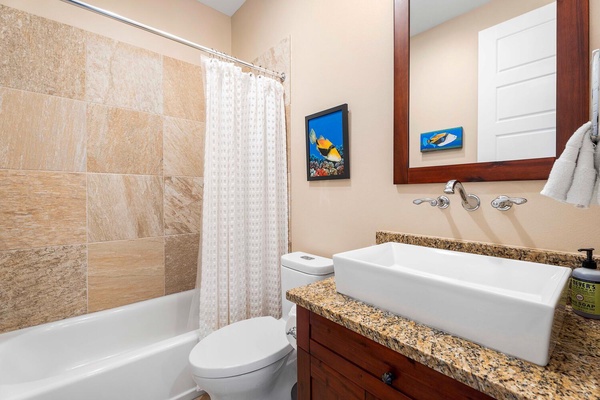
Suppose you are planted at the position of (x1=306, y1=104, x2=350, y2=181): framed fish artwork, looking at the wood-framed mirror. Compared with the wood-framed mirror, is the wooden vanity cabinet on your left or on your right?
right

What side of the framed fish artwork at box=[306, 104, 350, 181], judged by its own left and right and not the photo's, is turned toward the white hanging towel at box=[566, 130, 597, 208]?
left

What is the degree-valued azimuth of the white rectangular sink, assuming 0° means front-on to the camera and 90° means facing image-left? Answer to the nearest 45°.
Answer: approximately 45°

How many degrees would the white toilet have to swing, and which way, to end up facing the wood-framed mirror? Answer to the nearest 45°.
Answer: approximately 90° to its left

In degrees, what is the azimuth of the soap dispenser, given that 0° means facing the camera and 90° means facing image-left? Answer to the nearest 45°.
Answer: approximately 45°

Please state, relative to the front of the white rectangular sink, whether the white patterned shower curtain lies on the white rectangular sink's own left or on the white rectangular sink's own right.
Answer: on the white rectangular sink's own right
